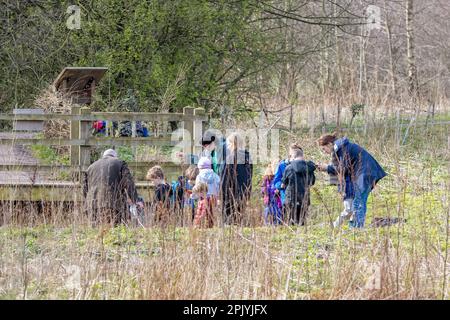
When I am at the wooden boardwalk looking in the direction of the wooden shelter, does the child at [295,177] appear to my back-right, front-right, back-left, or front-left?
back-right

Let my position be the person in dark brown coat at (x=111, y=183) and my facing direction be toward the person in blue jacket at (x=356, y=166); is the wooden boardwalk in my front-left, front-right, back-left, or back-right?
back-left

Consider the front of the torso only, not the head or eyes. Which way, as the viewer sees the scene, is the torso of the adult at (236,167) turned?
away from the camera

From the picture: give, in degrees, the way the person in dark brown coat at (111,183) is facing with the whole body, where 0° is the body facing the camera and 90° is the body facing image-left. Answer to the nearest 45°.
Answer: approximately 180°

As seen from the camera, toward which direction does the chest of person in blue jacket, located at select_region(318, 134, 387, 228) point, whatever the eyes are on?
to the viewer's left

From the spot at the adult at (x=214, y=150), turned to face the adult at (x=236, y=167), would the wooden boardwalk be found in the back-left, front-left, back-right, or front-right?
back-right

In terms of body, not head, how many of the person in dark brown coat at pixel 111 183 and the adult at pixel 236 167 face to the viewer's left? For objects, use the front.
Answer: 0

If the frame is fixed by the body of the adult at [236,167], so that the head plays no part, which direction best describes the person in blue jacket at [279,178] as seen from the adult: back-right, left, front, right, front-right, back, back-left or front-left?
front-right

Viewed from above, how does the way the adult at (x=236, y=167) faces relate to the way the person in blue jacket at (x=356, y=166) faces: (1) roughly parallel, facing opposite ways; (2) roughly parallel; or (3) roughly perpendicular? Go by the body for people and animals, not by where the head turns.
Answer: roughly perpendicular

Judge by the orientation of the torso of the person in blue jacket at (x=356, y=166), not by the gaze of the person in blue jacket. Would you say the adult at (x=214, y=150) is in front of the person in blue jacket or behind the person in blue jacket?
in front

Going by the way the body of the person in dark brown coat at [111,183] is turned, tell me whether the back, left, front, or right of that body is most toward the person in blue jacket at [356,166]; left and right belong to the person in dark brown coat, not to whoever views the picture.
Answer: right
